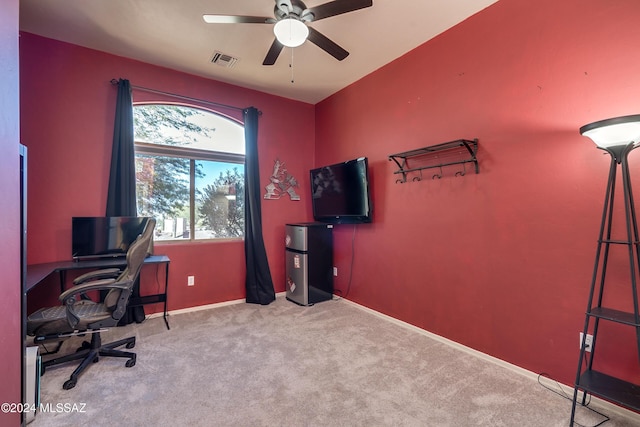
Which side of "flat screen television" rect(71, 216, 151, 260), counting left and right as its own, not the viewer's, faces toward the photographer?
front

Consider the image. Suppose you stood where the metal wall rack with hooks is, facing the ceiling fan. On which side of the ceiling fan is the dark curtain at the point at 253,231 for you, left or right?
right

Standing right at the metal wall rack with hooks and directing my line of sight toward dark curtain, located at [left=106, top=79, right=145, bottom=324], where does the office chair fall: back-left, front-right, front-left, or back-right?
front-left

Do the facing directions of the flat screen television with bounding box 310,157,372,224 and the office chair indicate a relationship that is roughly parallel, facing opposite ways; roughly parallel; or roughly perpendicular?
roughly parallel

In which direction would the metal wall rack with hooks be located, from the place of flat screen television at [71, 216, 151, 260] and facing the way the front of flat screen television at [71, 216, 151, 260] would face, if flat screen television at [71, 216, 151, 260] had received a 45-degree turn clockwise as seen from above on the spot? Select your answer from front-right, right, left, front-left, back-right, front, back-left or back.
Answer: left

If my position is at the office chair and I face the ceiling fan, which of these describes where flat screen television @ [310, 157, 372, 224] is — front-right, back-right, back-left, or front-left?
front-left

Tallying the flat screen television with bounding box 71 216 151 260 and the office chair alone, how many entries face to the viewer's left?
1

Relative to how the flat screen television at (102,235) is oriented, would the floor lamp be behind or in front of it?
in front

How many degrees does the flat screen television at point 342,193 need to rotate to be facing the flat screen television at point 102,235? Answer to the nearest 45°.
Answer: approximately 45° to its right

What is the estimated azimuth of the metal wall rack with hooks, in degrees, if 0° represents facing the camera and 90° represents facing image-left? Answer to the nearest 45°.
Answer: approximately 45°

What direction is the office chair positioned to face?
to the viewer's left

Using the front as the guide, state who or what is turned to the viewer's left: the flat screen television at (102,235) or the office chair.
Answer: the office chair

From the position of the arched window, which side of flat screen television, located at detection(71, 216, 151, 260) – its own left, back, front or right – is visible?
left

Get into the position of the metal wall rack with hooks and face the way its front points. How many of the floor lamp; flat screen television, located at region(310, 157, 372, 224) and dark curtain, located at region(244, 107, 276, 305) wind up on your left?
1

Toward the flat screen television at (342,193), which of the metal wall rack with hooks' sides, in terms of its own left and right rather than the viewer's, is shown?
right

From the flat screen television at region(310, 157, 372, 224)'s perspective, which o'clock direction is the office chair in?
The office chair is roughly at 12 o'clock from the flat screen television.
